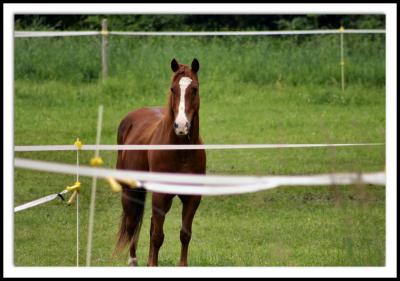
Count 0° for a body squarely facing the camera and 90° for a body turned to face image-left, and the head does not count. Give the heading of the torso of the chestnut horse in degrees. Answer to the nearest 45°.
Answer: approximately 315°

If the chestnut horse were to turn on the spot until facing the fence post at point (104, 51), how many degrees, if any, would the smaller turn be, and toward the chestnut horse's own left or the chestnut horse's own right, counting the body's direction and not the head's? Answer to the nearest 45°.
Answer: approximately 135° to the chestnut horse's own left
